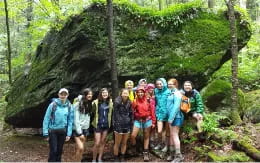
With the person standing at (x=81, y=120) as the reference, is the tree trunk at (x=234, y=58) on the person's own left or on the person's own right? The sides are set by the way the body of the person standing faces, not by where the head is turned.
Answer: on the person's own left

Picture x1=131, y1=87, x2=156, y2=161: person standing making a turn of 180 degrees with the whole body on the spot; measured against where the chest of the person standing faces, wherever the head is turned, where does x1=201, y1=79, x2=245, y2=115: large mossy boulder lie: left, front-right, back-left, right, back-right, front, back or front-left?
front-right

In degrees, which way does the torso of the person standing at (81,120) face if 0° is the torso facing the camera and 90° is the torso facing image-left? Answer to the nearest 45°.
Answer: approximately 315°

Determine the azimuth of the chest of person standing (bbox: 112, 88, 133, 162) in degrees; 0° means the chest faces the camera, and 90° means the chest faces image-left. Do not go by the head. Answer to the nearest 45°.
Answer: approximately 0°

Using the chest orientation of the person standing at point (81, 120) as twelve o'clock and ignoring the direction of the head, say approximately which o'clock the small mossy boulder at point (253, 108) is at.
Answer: The small mossy boulder is roughly at 10 o'clock from the person standing.

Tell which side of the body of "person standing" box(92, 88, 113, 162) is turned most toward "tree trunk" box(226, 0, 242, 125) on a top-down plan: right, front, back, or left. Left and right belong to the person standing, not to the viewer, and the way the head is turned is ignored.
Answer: left

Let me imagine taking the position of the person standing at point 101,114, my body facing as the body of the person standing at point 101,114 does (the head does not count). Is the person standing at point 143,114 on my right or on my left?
on my left

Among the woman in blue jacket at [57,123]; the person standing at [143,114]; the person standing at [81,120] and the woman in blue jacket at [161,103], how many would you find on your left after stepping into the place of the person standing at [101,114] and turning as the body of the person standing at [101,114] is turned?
2

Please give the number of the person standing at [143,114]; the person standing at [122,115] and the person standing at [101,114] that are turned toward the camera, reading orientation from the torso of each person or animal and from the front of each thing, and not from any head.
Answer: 3
